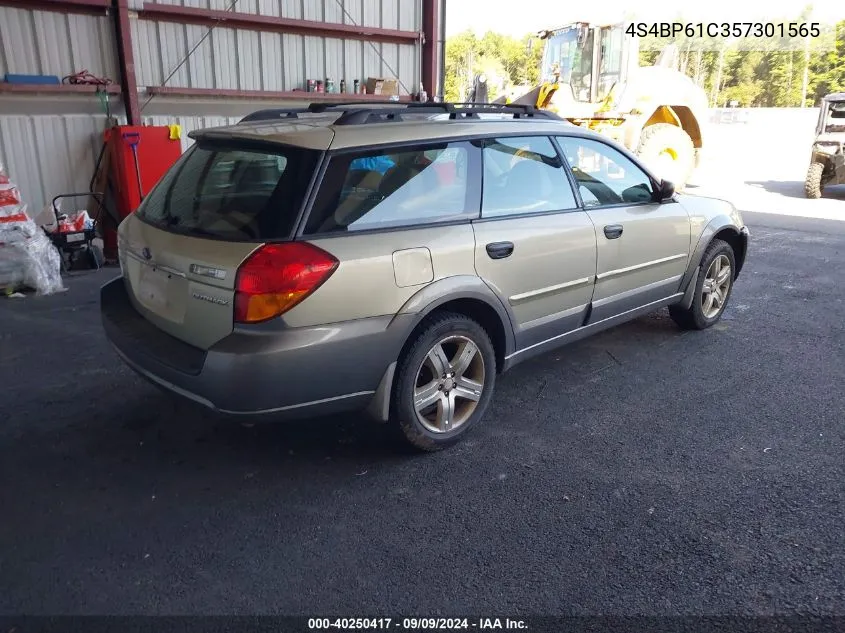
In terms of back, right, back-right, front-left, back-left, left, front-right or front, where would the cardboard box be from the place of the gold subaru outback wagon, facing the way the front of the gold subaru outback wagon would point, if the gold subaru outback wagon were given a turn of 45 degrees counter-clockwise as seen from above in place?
front

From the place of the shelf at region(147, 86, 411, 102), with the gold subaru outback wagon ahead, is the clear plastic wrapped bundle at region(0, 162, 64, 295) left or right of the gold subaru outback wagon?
right

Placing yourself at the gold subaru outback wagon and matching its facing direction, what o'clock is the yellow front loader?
The yellow front loader is roughly at 11 o'clock from the gold subaru outback wagon.

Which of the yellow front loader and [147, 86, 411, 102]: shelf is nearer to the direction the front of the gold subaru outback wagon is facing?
the yellow front loader

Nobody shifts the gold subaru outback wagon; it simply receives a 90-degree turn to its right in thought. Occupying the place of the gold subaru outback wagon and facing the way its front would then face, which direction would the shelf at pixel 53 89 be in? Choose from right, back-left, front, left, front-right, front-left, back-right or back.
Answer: back

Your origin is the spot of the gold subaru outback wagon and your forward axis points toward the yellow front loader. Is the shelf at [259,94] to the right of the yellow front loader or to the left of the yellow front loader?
left

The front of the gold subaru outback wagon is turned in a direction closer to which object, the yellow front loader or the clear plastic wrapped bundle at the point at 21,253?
the yellow front loader

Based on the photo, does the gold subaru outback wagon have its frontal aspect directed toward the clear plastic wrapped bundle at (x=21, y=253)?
no

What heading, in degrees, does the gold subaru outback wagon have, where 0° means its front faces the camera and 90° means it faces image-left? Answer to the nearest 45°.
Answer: approximately 225°

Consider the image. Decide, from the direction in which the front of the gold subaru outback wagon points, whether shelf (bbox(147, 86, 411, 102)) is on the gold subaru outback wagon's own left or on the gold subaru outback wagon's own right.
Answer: on the gold subaru outback wagon's own left

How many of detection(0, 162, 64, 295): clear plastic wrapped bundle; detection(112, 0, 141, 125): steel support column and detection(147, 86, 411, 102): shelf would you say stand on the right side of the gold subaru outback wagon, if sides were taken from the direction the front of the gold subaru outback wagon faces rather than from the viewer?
0

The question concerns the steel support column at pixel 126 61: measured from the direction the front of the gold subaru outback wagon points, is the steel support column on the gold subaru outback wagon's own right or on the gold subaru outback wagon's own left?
on the gold subaru outback wagon's own left
